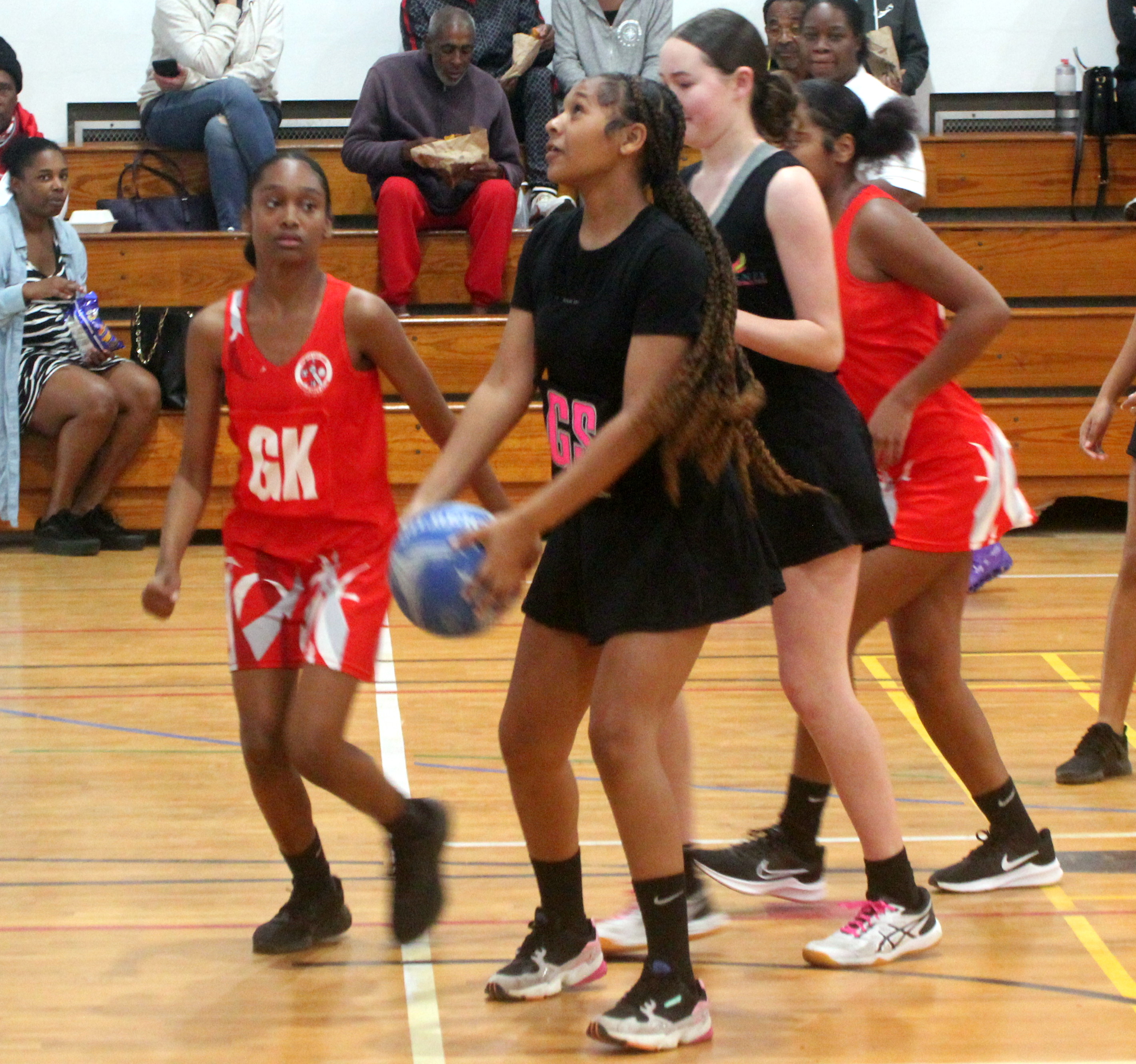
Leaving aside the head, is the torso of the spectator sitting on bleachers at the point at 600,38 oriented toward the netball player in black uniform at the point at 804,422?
yes

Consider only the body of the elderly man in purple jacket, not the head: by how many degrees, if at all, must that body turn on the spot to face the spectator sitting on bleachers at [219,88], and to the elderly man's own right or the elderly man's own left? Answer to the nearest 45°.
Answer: approximately 135° to the elderly man's own right

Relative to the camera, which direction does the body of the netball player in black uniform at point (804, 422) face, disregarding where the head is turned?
to the viewer's left

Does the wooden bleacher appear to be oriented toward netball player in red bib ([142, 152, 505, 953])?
yes

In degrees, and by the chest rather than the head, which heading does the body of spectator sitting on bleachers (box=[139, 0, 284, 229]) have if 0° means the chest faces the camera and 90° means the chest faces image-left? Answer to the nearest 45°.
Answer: approximately 0°

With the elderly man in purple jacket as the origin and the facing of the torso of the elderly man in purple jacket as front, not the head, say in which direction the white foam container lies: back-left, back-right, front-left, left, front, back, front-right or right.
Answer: right

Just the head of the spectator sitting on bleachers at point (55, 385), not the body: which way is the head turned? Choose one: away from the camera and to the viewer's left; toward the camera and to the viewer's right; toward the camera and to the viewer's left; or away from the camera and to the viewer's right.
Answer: toward the camera and to the viewer's right

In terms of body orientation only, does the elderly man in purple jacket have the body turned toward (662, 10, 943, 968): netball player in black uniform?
yes

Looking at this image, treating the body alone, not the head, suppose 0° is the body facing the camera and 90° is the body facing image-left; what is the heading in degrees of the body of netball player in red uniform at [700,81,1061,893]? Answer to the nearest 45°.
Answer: approximately 90°
